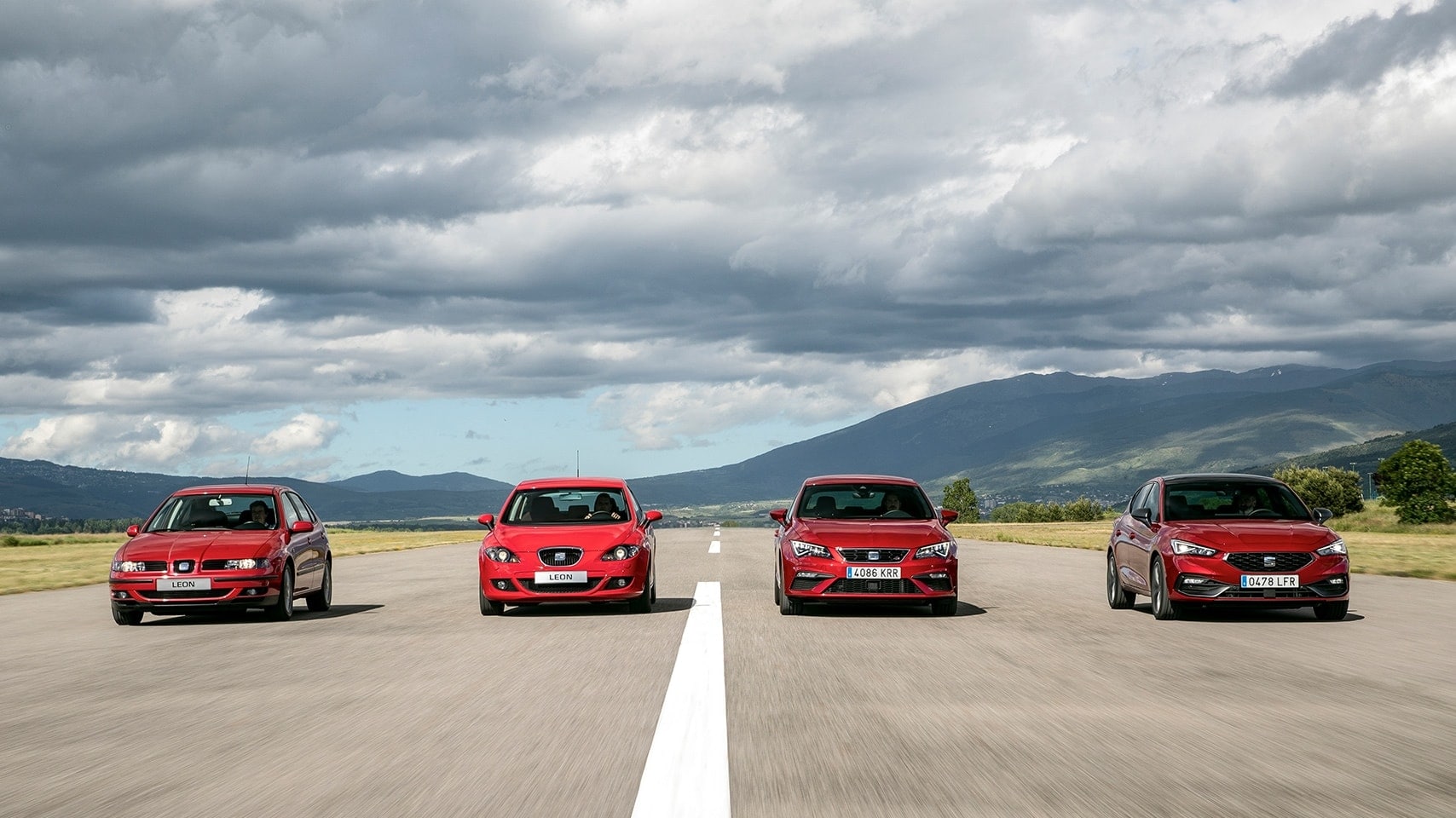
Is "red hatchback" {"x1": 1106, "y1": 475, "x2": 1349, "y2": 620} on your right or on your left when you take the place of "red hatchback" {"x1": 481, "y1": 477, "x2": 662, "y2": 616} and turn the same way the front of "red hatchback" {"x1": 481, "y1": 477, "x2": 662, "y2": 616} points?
on your left

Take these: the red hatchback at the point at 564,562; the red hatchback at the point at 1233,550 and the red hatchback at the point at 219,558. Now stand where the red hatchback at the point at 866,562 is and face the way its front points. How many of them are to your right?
2

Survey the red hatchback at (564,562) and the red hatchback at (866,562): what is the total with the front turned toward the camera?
2

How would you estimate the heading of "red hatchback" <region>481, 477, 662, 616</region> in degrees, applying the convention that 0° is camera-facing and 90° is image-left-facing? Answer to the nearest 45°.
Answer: approximately 0°

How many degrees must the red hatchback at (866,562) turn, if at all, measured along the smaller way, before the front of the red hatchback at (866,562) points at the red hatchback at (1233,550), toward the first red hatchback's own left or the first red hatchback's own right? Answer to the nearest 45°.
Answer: approximately 90° to the first red hatchback's own left

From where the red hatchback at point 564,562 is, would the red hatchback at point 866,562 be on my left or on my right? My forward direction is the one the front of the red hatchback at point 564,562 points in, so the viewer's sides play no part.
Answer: on my left

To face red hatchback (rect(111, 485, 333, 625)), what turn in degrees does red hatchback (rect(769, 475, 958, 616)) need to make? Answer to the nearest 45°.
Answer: approximately 90° to its right

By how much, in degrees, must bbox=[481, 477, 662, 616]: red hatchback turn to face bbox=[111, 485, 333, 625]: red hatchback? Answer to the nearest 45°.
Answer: approximately 90° to its right
